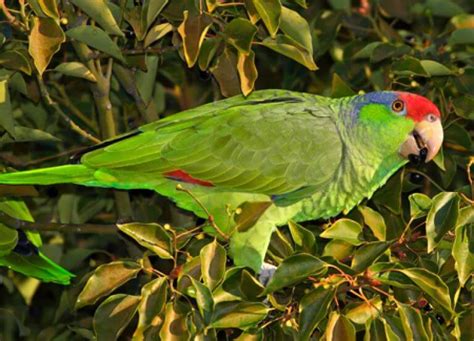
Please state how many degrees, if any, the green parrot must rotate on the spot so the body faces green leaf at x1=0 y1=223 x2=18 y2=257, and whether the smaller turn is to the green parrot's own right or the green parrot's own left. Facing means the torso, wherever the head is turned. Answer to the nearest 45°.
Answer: approximately 180°

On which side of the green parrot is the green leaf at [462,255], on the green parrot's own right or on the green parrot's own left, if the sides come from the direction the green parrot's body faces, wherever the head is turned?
on the green parrot's own right

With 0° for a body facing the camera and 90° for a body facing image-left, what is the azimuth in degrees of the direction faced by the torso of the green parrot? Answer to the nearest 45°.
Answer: approximately 270°

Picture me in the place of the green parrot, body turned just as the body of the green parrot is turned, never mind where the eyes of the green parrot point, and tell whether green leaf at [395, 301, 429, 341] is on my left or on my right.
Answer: on my right

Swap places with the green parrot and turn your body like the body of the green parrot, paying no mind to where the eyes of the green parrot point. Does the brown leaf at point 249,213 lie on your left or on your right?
on your right

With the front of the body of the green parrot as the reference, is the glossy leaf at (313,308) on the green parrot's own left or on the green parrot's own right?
on the green parrot's own right

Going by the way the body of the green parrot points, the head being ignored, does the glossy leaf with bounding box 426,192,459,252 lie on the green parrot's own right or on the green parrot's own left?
on the green parrot's own right

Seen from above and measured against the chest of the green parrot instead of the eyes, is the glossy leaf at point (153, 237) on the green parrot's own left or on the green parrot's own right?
on the green parrot's own right

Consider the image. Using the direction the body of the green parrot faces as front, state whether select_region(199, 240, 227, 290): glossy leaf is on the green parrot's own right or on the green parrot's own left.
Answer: on the green parrot's own right
